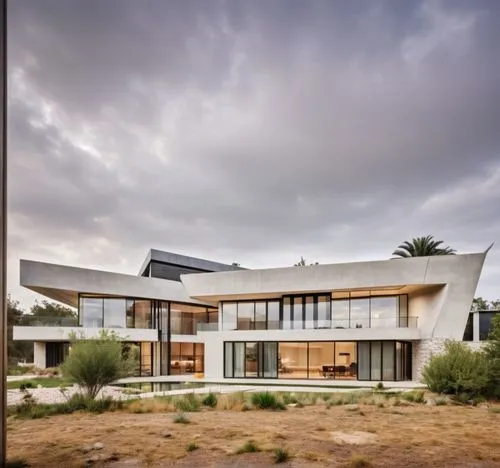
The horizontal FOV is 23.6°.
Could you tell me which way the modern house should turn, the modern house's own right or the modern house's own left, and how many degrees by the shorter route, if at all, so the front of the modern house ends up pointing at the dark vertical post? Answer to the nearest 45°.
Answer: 0° — it already faces it

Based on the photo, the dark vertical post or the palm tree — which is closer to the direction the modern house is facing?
the dark vertical post

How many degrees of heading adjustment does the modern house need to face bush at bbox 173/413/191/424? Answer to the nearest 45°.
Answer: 0° — it already faces it

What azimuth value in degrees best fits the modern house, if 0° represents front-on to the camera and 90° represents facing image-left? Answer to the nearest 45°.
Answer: approximately 0°

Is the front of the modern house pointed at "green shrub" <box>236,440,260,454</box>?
yes

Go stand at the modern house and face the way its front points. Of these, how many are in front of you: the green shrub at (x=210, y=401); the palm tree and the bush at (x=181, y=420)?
2
